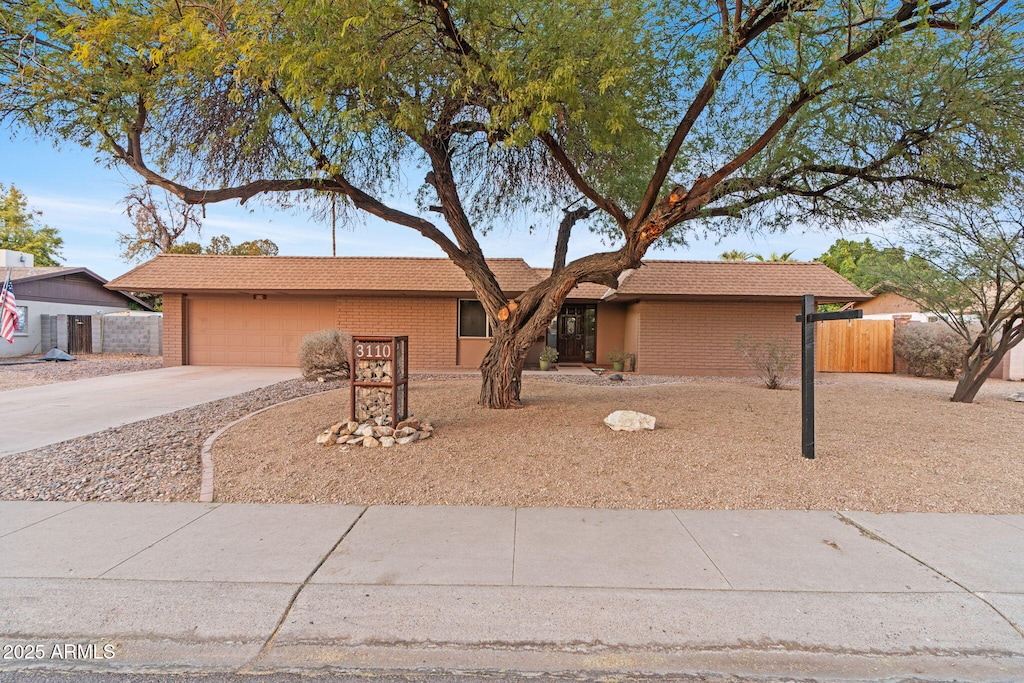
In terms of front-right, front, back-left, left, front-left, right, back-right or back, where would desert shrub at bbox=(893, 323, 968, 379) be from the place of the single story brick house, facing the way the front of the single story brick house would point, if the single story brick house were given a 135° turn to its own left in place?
front-right

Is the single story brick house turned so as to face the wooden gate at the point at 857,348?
no

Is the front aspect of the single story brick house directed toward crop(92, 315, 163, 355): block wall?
no

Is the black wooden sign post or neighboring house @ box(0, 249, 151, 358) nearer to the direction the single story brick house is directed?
the black wooden sign post

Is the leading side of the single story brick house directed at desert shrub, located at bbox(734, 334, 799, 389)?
no

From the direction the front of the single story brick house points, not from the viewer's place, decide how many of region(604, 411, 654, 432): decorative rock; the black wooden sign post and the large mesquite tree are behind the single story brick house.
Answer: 0

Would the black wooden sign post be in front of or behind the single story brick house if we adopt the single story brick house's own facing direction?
in front

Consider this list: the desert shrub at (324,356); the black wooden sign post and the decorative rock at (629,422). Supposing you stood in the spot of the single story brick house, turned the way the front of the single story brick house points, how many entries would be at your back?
0

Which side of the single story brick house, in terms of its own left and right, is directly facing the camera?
front

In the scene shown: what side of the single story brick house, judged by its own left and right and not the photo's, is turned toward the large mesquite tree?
front

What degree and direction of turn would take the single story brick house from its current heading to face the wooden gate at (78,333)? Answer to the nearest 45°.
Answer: approximately 135° to its right

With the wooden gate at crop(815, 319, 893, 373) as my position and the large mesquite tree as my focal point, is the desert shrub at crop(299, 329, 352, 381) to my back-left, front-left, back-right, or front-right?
front-right
